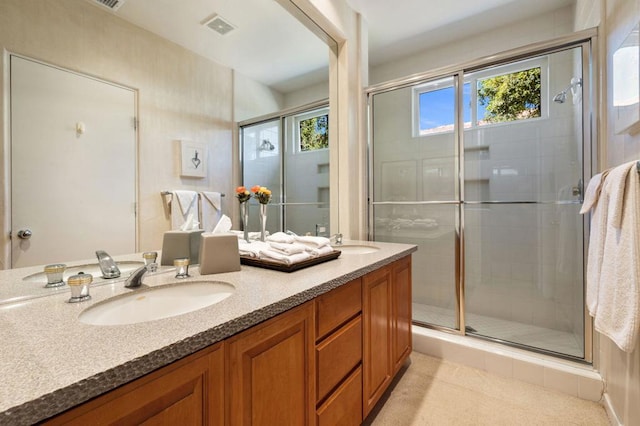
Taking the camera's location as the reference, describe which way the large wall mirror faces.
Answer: facing the viewer and to the right of the viewer

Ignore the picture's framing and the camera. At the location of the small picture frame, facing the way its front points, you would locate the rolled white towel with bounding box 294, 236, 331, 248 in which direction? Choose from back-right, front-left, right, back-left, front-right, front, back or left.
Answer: front-left

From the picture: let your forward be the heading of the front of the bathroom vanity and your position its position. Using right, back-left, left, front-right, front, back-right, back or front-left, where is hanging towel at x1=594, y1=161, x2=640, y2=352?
front-left

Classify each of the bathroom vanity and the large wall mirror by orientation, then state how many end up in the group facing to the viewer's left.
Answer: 0
